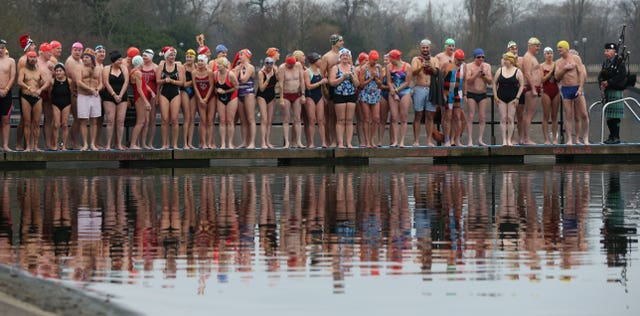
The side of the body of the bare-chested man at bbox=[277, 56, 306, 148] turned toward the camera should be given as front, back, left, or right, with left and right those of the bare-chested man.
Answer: front

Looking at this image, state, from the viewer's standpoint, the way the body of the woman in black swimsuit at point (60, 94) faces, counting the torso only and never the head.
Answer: toward the camera

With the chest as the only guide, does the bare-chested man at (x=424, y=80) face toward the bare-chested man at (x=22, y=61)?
no

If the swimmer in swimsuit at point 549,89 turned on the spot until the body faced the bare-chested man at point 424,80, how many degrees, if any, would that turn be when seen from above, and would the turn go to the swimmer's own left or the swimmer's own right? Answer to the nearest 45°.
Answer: approximately 90° to the swimmer's own right

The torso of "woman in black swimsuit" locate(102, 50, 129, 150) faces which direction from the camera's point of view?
toward the camera

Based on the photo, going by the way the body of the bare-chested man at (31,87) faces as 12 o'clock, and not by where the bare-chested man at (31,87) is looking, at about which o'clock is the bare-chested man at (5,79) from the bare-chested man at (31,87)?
the bare-chested man at (5,79) is roughly at 4 o'clock from the bare-chested man at (31,87).

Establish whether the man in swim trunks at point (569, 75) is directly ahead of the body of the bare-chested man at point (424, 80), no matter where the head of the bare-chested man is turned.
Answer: no

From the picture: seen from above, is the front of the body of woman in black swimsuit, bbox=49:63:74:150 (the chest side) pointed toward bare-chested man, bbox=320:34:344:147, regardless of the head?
no

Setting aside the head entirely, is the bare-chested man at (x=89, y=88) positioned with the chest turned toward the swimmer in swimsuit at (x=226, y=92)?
no

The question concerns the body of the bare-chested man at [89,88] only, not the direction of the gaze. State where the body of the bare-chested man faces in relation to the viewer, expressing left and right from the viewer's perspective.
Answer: facing the viewer

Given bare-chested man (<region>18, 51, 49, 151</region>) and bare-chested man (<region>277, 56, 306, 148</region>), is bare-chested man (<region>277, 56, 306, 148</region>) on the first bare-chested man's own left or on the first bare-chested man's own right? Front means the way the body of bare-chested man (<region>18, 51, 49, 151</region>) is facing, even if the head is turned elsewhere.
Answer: on the first bare-chested man's own left
